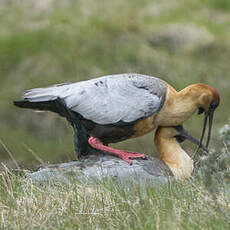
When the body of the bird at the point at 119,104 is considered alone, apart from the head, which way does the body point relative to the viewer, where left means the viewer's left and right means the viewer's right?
facing to the right of the viewer

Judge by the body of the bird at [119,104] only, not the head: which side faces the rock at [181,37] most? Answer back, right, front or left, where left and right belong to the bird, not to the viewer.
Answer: left
